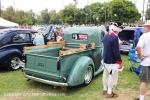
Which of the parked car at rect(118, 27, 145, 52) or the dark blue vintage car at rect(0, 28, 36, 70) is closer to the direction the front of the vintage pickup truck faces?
the parked car

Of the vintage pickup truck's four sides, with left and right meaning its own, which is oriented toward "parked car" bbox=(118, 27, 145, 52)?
front

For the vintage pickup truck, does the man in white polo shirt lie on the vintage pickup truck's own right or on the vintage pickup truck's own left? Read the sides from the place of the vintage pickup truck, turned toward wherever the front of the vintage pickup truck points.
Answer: on the vintage pickup truck's own right

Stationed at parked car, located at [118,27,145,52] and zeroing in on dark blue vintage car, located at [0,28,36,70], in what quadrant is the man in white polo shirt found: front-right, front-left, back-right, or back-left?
front-left

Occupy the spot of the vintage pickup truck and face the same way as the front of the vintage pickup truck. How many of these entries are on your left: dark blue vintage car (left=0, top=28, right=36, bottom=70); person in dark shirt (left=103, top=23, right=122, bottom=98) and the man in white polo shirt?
1

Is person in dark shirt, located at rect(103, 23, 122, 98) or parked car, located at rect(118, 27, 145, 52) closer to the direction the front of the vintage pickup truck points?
the parked car

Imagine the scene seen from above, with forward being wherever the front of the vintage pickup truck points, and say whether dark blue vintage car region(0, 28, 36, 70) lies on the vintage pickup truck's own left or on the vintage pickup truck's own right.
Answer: on the vintage pickup truck's own left

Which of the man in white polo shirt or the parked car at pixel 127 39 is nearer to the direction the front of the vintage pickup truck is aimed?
the parked car

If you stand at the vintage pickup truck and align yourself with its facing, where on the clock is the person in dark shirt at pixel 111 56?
The person in dark shirt is roughly at 3 o'clock from the vintage pickup truck.

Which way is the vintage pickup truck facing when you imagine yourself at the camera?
facing away from the viewer and to the right of the viewer
